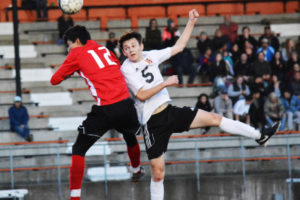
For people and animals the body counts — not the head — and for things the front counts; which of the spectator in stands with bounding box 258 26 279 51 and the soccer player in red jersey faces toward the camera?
the spectator in stands

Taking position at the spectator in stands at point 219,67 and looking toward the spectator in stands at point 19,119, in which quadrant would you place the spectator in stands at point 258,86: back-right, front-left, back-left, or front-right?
back-left

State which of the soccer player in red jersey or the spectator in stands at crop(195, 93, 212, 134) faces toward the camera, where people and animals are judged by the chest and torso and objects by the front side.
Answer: the spectator in stands

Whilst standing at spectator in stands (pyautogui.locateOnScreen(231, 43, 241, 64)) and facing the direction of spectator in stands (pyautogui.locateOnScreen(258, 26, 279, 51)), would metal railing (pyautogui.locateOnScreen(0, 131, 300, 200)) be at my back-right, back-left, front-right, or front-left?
back-right

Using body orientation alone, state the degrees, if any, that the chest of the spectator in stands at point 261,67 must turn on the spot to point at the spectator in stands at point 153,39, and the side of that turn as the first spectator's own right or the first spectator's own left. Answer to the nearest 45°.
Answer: approximately 90° to the first spectator's own right

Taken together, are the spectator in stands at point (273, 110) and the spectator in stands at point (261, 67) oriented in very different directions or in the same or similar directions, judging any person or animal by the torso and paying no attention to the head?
same or similar directions

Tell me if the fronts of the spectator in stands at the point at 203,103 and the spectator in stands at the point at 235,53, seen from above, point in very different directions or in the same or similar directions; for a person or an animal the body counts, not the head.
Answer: same or similar directions

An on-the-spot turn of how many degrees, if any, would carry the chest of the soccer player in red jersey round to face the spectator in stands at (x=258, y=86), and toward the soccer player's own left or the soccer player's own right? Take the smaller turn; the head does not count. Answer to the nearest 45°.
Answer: approximately 90° to the soccer player's own right

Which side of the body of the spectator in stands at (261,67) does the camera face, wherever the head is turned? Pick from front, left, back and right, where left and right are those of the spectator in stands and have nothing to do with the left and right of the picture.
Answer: front

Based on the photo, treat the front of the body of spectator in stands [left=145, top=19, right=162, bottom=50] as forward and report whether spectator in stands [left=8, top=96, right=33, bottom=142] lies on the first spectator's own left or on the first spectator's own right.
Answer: on the first spectator's own right

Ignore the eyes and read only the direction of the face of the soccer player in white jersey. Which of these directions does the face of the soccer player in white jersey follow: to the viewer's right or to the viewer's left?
to the viewer's left

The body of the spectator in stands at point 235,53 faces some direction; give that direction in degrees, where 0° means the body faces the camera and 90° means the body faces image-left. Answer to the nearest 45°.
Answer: approximately 0°

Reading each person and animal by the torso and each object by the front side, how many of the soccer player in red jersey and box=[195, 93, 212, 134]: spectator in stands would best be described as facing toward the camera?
1
